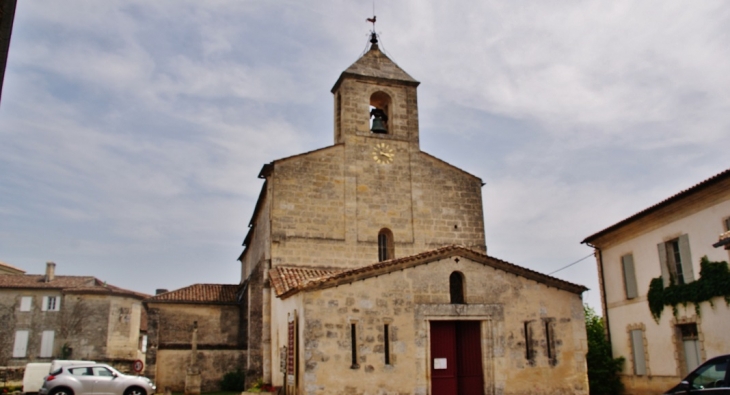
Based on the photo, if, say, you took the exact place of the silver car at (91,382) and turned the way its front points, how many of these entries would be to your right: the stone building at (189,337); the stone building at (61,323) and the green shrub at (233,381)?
0

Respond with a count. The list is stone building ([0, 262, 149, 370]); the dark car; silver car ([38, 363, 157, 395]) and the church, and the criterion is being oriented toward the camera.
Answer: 2

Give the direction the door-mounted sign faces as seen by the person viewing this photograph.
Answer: facing the viewer

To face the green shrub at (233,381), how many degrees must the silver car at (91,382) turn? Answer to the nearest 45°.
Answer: approximately 45° to its left

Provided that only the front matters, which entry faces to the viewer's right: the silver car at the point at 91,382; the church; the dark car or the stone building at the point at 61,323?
the silver car

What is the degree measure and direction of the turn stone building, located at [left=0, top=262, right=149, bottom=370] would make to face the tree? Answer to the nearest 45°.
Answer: approximately 45° to its left

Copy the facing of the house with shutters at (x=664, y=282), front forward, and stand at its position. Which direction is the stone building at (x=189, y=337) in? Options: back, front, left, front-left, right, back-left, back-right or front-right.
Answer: front-right

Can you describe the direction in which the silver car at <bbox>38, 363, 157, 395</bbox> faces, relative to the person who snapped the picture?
facing to the right of the viewer

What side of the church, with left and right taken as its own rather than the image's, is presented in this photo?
front

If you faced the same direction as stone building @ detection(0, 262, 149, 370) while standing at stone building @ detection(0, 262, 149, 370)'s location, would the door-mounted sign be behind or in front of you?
in front

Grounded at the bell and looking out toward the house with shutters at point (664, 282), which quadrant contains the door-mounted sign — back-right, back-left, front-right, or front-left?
front-right

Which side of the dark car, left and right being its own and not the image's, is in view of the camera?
left

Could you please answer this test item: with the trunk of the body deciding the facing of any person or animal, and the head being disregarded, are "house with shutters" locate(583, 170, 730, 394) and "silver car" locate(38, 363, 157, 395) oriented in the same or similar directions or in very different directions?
very different directions

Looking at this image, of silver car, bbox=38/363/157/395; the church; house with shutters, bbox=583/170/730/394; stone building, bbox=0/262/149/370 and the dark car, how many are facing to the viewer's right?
1

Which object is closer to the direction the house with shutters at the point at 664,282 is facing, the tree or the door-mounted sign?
the door-mounted sign

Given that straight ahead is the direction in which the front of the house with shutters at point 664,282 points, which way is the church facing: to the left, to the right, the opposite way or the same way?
to the left

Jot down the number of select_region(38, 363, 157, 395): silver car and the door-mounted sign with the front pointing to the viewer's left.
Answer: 0

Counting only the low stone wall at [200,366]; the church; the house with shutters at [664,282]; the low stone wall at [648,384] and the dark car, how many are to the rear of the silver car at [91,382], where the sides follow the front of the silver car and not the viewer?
0

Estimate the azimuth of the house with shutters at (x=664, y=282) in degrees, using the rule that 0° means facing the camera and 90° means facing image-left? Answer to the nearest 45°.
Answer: approximately 45°

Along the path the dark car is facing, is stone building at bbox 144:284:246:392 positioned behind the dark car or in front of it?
in front

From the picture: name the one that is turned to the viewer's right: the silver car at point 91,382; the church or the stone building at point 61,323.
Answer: the silver car

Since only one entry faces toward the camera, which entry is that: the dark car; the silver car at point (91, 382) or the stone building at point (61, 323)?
the stone building
